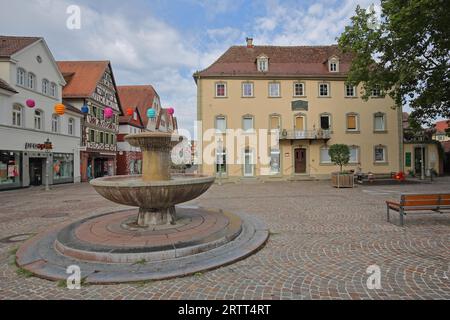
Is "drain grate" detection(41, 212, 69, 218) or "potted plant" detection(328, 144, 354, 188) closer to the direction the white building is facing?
the potted plant

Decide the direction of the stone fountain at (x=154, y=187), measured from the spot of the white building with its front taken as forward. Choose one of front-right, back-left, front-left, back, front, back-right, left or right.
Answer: front-right

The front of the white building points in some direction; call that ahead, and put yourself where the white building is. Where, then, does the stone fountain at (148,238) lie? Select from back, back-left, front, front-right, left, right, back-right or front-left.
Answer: front-right

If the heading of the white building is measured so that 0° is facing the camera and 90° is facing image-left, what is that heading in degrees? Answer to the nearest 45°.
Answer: approximately 315°

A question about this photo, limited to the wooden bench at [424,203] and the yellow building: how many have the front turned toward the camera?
1
